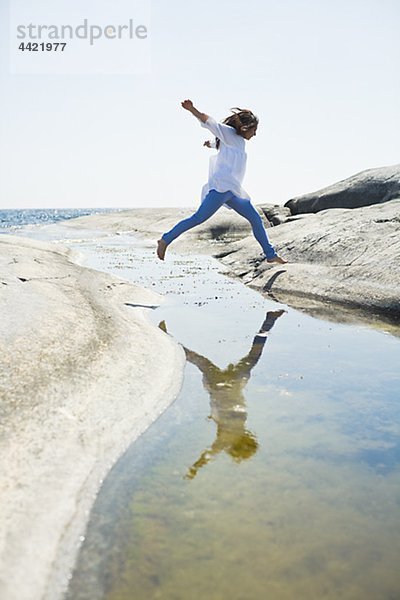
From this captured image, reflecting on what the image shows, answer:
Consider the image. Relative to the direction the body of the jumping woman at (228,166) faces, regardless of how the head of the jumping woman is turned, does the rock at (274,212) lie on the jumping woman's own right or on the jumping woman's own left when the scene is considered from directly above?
on the jumping woman's own left

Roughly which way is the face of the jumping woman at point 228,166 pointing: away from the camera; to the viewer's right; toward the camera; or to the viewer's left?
to the viewer's right

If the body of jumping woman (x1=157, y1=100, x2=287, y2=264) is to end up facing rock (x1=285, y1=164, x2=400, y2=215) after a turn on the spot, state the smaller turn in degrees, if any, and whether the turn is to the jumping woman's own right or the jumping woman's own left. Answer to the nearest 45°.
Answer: approximately 90° to the jumping woman's own left

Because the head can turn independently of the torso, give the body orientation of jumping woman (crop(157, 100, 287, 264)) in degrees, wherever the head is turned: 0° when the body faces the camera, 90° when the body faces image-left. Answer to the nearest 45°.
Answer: approximately 270°
